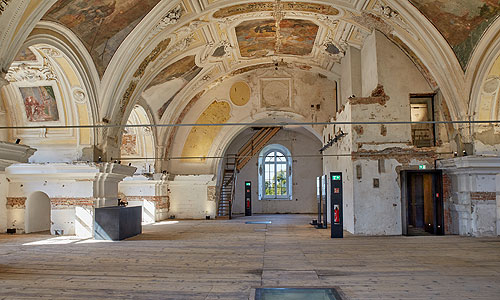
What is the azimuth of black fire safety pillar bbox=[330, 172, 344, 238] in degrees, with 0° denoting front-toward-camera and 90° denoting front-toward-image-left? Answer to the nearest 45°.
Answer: approximately 0°

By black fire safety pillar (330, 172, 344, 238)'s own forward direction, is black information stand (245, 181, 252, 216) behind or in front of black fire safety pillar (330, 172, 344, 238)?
behind

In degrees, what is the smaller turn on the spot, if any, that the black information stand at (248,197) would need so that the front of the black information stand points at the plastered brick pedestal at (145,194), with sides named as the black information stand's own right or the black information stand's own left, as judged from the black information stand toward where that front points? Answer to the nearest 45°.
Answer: approximately 45° to the black information stand's own right

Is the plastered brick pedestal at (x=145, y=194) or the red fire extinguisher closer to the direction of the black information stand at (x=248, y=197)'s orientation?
the red fire extinguisher

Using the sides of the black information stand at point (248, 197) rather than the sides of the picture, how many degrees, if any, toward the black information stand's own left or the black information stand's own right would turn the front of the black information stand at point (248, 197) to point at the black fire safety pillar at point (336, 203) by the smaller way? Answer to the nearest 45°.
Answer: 0° — it already faces it

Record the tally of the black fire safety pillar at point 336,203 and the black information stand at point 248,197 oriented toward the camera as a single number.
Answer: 2
